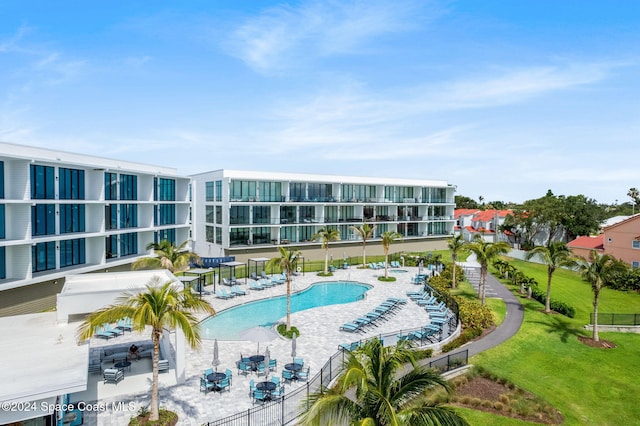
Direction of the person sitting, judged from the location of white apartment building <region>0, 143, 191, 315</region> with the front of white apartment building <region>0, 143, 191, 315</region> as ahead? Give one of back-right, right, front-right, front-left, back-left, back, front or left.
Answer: front-right

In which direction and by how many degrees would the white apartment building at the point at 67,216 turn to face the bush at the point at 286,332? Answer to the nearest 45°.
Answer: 0° — it already faces it

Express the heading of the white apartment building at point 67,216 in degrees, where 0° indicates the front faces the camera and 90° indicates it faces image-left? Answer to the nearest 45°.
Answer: approximately 315°

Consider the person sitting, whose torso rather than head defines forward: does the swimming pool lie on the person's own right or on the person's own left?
on the person's own left

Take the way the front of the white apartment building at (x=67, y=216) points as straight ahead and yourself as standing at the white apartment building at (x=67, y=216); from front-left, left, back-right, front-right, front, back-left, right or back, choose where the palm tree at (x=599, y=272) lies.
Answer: front

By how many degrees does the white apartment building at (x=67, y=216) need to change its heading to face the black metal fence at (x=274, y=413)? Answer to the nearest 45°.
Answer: approximately 45° to its right

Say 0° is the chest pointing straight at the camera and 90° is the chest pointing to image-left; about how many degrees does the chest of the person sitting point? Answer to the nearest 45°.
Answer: approximately 0°

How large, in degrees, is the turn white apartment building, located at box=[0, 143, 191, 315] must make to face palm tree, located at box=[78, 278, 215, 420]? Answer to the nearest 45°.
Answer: approximately 45° to its right

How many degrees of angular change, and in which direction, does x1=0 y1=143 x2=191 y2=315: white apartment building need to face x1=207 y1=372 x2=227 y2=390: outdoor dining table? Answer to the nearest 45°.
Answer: approximately 45° to its right

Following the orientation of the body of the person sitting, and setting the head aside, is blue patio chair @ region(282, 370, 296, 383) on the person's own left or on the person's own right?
on the person's own left

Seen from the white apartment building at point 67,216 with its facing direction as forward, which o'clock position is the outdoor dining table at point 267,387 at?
The outdoor dining table is roughly at 1 o'clock from the white apartment building.

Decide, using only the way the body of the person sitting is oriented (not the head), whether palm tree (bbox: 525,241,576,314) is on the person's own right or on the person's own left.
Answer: on the person's own left

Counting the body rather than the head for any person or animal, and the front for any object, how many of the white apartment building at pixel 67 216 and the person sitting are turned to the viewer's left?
0
